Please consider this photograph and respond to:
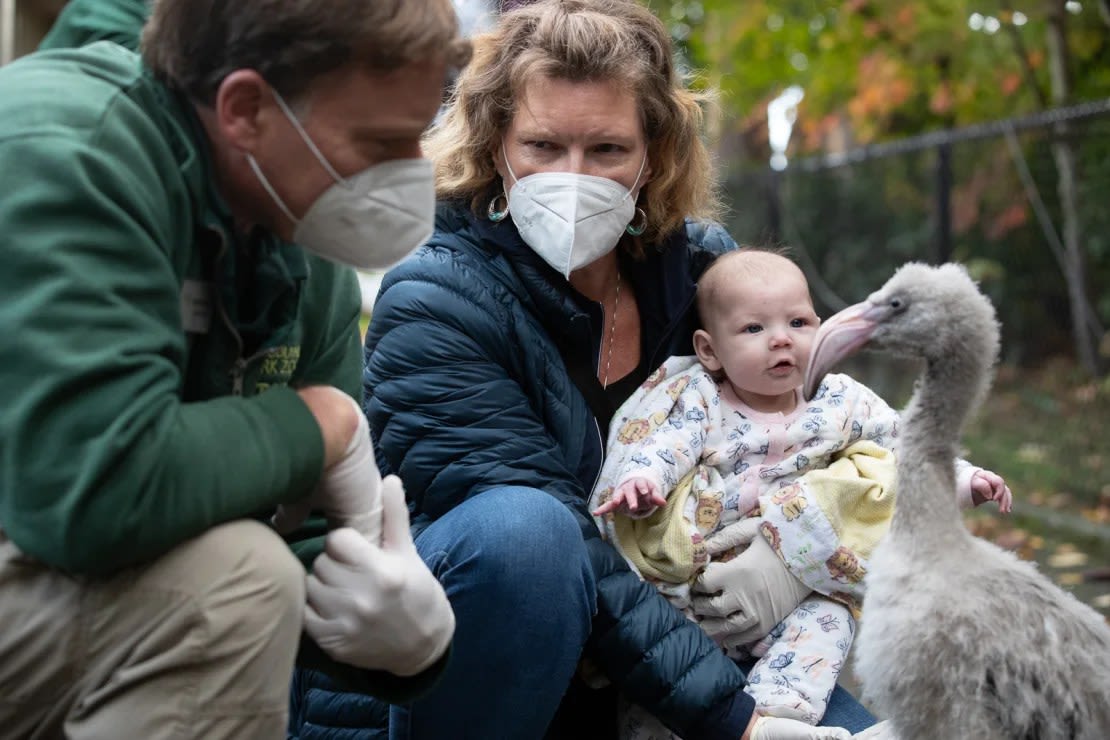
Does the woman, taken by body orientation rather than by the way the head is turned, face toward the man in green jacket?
no

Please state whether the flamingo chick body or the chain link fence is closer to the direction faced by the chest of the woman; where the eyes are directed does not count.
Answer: the flamingo chick body

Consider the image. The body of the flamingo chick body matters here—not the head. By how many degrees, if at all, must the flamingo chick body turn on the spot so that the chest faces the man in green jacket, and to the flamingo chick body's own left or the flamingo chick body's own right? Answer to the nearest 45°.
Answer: approximately 45° to the flamingo chick body's own left

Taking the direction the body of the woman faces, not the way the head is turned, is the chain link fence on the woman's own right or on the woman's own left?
on the woman's own left

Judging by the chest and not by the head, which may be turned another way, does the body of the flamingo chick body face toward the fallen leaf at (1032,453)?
no

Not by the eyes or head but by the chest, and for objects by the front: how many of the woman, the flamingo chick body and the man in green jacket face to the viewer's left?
1

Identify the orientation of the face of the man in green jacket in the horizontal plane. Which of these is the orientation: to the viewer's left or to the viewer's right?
to the viewer's right

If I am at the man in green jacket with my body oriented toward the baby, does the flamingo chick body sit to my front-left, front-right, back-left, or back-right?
front-right

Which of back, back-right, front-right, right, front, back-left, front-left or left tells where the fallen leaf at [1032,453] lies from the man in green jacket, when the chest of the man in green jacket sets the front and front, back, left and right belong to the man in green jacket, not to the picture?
left

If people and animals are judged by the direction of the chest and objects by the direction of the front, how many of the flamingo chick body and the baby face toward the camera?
1

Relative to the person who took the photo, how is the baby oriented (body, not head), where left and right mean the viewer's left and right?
facing the viewer

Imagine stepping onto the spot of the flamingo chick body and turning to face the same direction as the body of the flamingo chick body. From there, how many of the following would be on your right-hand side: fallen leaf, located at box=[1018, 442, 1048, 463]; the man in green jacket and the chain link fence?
2

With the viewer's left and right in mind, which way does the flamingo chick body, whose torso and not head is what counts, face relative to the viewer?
facing to the left of the viewer

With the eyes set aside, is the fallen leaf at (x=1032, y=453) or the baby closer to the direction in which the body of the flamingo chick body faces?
the baby

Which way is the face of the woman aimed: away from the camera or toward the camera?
toward the camera

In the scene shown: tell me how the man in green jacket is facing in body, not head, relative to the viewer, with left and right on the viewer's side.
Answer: facing the viewer and to the right of the viewer

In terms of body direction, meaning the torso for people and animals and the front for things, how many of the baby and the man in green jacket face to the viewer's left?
0
